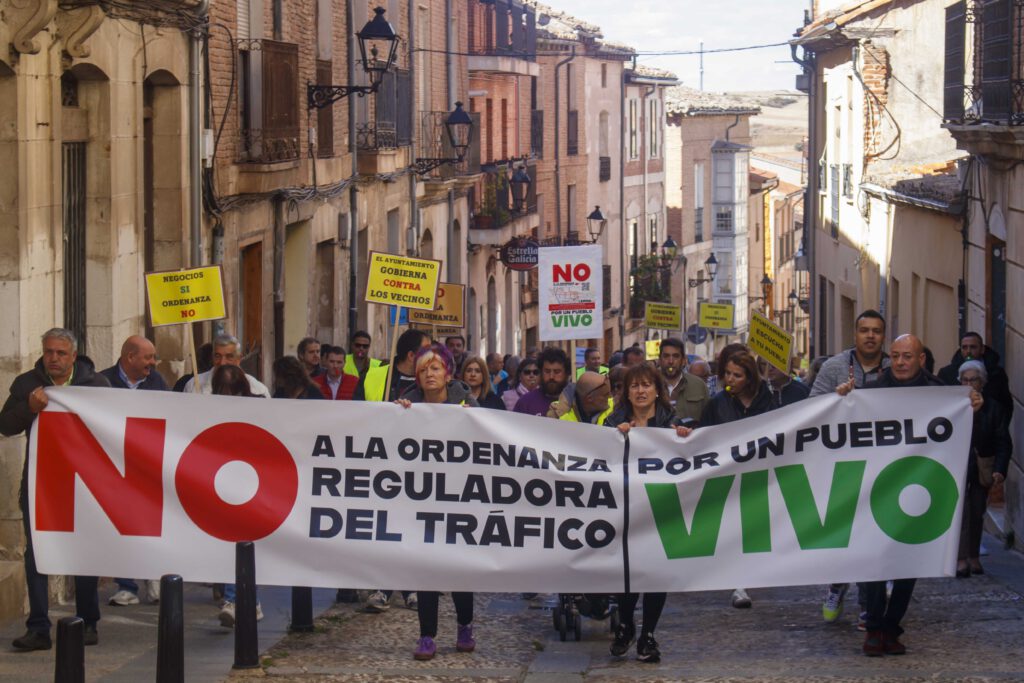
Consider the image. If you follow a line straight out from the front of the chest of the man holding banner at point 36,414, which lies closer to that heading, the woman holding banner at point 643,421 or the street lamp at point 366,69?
the woman holding banner

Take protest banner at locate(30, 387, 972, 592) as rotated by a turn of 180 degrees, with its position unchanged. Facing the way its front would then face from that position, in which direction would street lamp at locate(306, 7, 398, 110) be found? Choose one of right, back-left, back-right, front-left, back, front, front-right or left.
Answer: front

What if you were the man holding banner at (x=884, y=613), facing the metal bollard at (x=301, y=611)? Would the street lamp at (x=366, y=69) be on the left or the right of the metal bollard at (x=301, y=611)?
right

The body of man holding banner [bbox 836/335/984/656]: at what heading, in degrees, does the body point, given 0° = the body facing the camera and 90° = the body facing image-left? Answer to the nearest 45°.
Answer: approximately 0°

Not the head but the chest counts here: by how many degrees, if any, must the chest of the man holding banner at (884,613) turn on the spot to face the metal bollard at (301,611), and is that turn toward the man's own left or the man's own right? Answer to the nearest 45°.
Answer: approximately 90° to the man's own right

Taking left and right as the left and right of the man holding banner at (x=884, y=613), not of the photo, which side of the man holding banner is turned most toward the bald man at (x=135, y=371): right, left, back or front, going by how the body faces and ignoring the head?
right

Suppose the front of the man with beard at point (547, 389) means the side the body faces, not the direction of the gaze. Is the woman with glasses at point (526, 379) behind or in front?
behind

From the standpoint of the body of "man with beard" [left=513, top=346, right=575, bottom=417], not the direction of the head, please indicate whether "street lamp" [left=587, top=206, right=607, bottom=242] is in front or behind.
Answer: behind

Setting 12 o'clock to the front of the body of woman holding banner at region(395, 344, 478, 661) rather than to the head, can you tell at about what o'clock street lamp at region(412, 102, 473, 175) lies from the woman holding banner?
The street lamp is roughly at 6 o'clock from the woman holding banner.

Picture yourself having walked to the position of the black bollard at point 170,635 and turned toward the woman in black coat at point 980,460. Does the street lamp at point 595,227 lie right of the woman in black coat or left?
left
